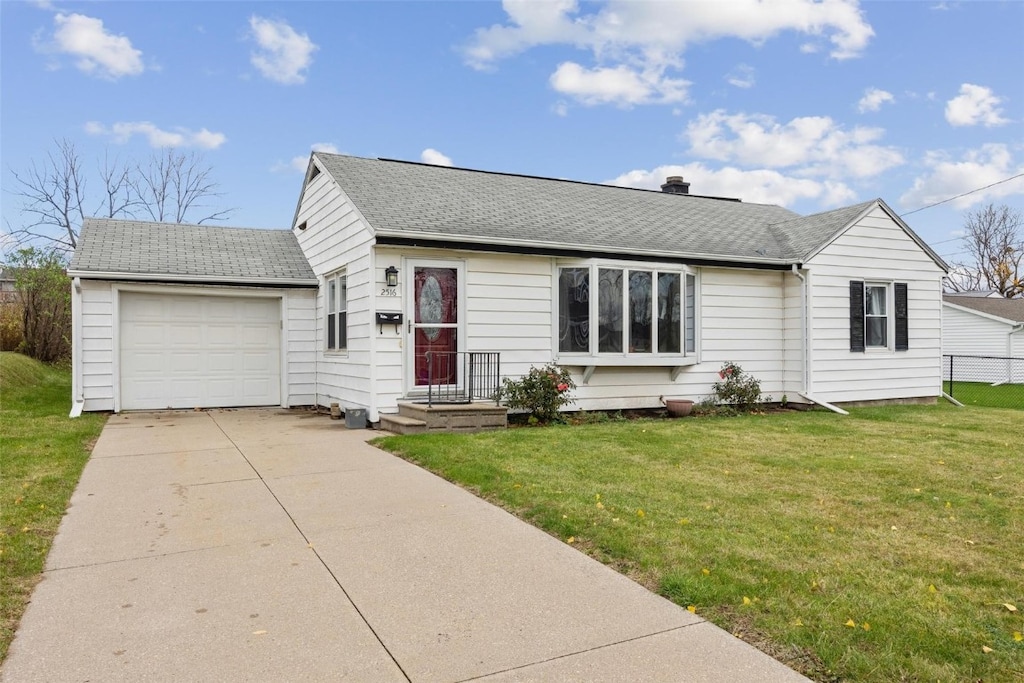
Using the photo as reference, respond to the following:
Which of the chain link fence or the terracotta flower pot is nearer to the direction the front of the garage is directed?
the terracotta flower pot

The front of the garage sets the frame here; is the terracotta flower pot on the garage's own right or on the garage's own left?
on the garage's own left

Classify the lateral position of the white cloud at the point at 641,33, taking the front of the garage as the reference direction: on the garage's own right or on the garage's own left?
on the garage's own left

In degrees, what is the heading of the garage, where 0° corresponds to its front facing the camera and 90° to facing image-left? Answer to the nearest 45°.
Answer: approximately 0°

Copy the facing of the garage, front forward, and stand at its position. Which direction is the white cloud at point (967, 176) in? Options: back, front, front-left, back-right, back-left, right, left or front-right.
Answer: left

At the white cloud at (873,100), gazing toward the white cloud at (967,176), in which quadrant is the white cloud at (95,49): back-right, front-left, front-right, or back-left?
back-left

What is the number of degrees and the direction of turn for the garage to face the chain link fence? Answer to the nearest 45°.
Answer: approximately 90° to its left

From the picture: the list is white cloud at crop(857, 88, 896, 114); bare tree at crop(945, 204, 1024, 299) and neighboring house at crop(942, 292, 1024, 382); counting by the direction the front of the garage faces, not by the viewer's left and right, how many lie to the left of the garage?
3

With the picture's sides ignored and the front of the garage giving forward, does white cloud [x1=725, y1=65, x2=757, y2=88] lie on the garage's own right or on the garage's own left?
on the garage's own left

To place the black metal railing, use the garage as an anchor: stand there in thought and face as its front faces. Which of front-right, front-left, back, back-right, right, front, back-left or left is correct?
front-left

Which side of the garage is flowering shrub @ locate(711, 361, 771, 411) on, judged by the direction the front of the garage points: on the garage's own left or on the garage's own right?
on the garage's own left

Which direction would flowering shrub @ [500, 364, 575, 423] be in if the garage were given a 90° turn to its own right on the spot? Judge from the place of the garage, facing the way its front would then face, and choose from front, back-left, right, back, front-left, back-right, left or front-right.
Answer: back-left

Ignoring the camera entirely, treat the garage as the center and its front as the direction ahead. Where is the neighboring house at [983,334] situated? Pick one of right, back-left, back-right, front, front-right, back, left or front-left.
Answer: left
